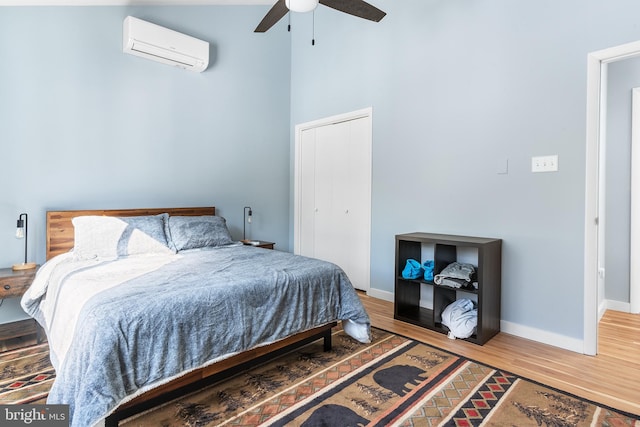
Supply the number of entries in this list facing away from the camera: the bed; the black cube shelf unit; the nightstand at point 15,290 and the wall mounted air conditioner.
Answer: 0

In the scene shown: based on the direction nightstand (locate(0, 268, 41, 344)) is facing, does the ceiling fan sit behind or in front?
in front

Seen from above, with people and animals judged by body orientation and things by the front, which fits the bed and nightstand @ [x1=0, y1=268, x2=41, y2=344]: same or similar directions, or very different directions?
same or similar directions

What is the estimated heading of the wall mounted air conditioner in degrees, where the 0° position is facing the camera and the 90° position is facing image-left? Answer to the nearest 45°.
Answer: approximately 315°

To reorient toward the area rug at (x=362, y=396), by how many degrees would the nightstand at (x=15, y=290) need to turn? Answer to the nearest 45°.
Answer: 0° — it already faces it

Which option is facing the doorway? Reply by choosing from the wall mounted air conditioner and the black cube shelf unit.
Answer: the wall mounted air conditioner

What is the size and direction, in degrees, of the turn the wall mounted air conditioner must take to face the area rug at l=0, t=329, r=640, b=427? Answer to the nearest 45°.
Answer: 0° — it already faces it

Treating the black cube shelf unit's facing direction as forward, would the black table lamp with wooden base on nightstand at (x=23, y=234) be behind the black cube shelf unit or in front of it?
in front

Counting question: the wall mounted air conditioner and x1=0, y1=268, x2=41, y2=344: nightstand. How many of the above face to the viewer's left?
0

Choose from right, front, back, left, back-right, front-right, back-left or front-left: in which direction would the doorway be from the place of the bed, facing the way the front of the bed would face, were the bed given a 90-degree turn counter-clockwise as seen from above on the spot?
front-right

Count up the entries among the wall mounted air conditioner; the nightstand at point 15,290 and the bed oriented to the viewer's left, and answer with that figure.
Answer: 0

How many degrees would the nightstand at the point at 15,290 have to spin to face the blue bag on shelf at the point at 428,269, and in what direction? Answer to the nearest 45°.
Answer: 0° — it already faces it

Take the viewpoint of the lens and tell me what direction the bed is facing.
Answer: facing the viewer and to the right of the viewer

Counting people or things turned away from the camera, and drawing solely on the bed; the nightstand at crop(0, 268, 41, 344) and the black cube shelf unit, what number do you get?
0
